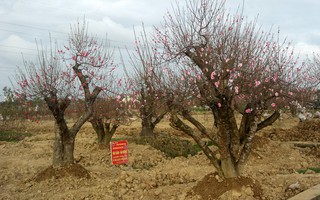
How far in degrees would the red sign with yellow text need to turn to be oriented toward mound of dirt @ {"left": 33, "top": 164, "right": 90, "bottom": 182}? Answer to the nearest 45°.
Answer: approximately 90° to its right

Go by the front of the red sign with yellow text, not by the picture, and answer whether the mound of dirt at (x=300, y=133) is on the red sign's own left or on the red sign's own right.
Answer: on the red sign's own left

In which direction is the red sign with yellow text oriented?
toward the camera

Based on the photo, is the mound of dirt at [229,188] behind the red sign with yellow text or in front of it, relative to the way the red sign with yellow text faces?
in front

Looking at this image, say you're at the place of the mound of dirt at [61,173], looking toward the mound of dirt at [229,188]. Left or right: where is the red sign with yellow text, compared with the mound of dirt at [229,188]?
left
